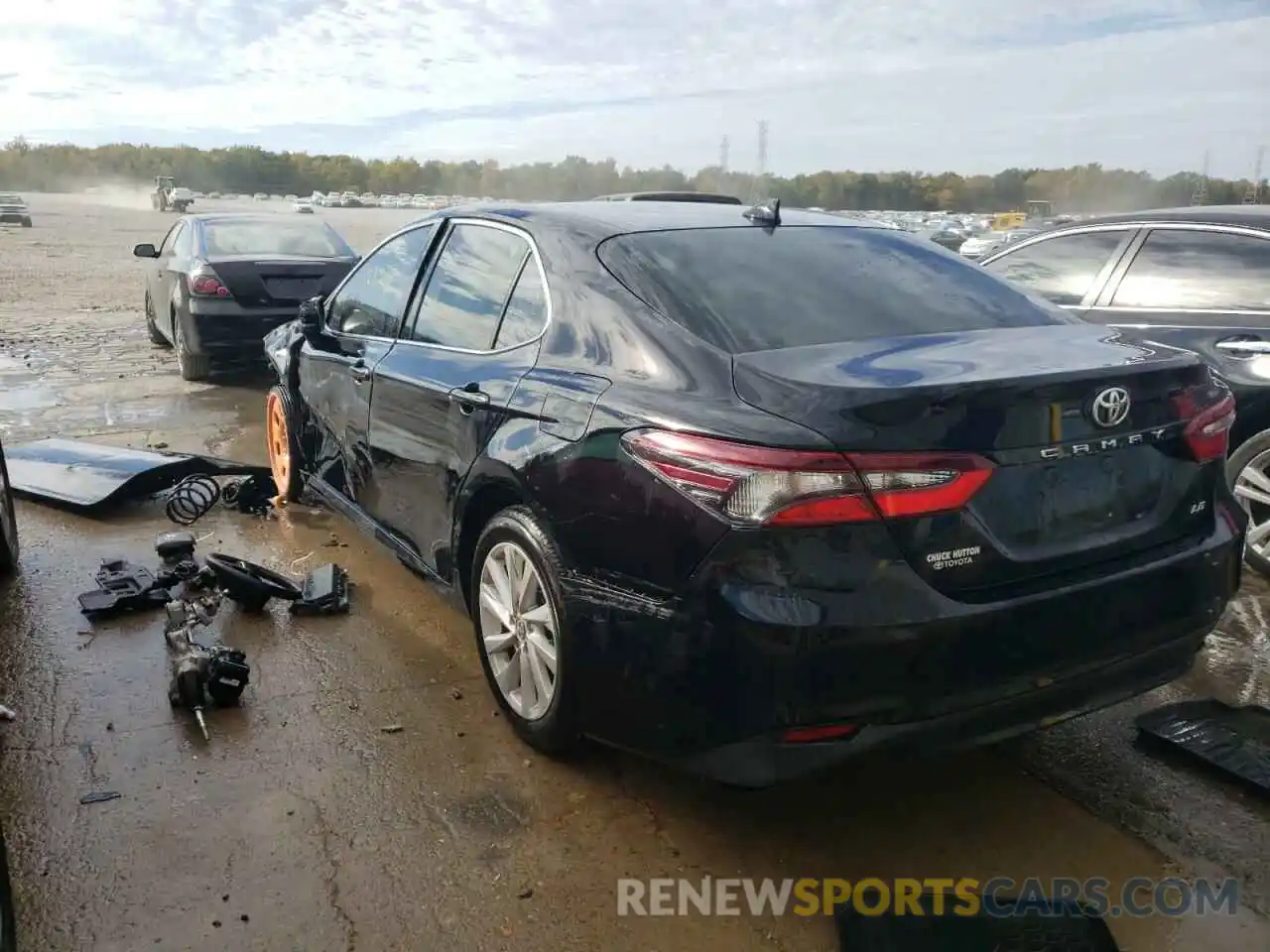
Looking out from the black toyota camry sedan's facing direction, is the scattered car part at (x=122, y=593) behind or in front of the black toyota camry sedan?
in front

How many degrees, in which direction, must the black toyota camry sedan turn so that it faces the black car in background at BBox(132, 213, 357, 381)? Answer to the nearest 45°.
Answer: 0° — it already faces it

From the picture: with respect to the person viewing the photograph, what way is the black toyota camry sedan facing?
facing away from the viewer and to the left of the viewer

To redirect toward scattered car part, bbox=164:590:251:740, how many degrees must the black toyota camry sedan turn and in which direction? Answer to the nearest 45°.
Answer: approximately 45° to its left

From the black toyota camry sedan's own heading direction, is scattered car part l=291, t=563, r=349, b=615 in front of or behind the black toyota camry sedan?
in front

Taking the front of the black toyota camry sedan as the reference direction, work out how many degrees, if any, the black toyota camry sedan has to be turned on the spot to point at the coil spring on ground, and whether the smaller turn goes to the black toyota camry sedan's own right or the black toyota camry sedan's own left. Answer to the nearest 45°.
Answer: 0° — it already faces it

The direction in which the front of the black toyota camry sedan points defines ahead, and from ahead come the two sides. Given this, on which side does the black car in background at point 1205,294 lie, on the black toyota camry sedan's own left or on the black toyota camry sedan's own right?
on the black toyota camry sedan's own right
